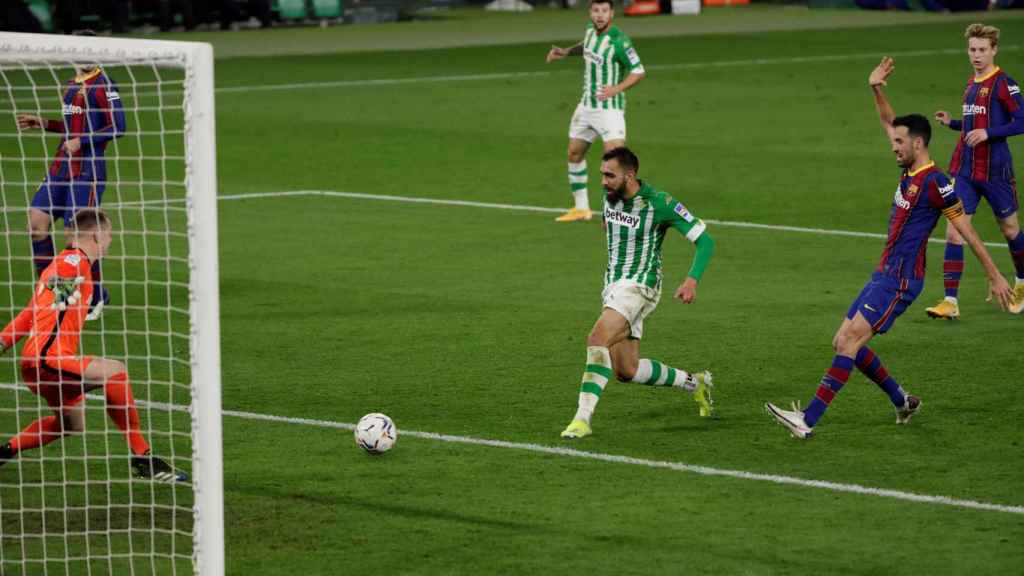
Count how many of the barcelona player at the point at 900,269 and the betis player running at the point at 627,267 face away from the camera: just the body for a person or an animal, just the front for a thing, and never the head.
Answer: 0

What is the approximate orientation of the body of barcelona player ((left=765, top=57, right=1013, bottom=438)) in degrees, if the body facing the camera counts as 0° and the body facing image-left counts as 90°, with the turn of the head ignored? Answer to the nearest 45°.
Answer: approximately 45°

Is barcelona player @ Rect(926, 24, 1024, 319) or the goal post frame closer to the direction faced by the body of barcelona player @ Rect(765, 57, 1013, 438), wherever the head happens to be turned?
the goal post frame

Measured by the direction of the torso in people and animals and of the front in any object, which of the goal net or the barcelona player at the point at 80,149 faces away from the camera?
the goal net

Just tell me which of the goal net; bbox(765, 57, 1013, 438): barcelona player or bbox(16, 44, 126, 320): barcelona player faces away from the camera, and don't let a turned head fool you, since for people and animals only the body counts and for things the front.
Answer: the goal net

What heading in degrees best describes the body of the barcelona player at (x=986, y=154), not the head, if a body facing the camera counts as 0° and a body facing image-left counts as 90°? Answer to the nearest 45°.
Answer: approximately 45°

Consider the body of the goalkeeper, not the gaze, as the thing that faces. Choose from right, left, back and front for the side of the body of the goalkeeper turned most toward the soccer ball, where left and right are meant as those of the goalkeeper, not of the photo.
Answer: front

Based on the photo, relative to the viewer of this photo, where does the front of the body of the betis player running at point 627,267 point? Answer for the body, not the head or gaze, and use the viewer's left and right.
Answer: facing the viewer and to the left of the viewer

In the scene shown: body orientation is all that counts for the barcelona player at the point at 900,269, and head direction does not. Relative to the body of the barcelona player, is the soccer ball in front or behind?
in front

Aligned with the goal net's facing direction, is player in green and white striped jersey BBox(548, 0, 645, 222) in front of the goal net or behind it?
in front

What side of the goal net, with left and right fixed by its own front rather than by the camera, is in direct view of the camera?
back

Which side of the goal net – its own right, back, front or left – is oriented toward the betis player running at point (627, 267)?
right

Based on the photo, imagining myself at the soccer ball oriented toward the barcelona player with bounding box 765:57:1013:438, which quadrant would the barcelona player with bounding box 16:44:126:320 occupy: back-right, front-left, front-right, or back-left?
back-left
